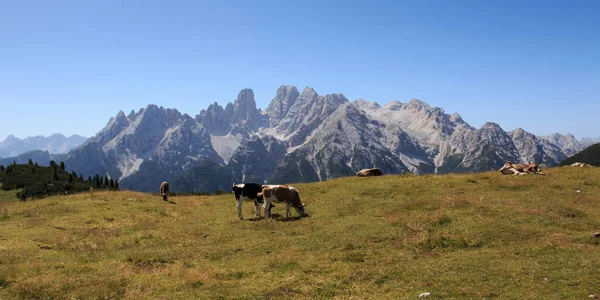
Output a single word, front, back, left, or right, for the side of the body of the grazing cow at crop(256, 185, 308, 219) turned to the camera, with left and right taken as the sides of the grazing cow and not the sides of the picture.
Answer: right

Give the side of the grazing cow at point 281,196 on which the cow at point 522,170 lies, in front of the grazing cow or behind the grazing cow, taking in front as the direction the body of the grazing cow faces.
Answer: in front

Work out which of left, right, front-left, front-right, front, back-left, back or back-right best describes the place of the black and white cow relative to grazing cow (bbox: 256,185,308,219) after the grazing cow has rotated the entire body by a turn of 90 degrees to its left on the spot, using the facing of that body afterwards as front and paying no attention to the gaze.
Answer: front-left
